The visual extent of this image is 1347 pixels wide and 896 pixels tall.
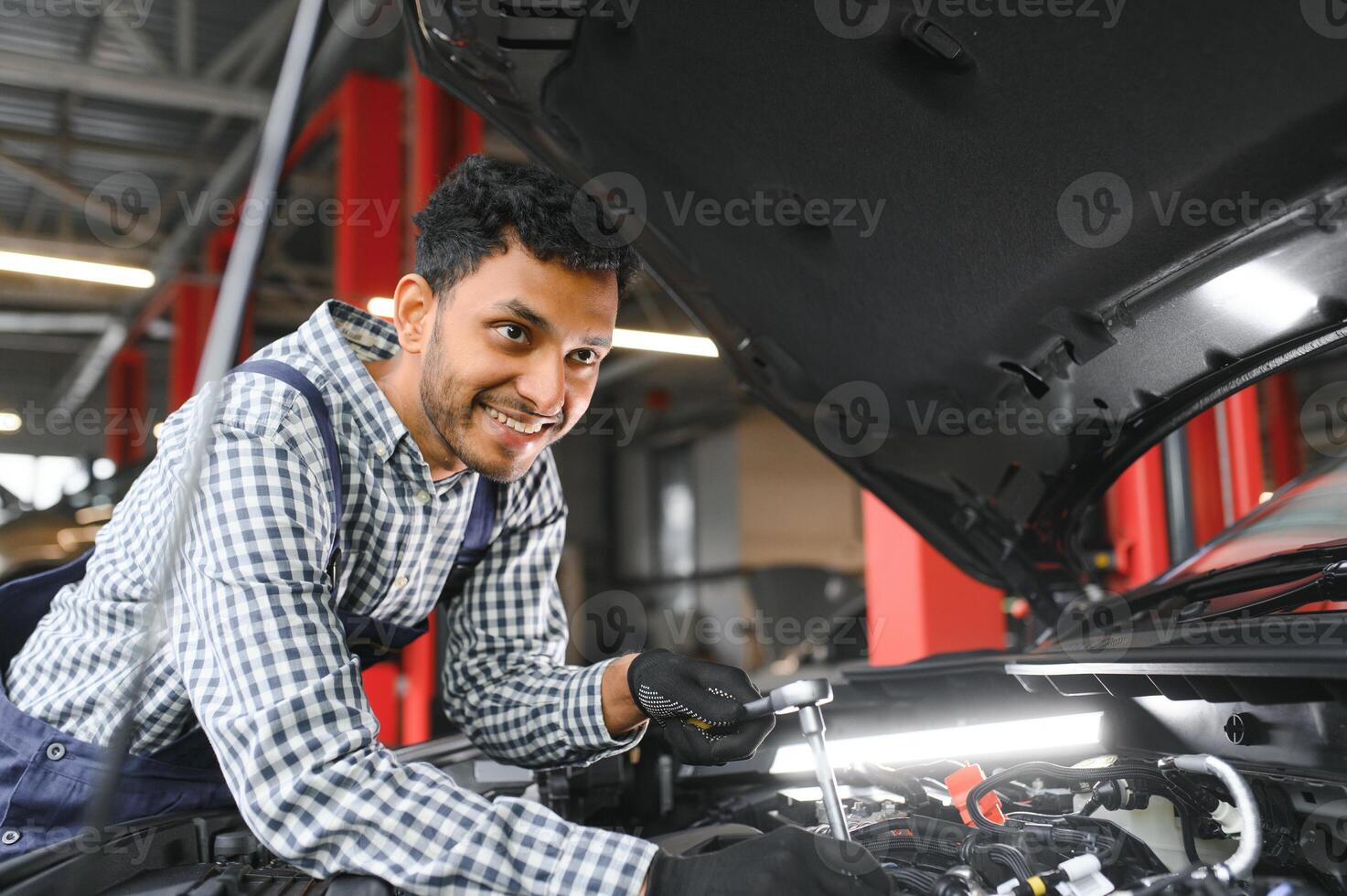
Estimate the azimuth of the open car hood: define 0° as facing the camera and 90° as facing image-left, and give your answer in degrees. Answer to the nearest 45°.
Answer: approximately 45°

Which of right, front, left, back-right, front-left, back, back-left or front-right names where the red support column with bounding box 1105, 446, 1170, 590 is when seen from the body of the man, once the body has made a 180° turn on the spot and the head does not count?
right

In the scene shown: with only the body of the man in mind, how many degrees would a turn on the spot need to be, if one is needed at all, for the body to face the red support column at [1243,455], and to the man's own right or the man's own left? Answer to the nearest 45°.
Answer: approximately 90° to the man's own left

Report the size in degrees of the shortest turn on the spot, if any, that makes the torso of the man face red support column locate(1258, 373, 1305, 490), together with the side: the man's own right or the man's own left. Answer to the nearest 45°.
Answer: approximately 90° to the man's own left

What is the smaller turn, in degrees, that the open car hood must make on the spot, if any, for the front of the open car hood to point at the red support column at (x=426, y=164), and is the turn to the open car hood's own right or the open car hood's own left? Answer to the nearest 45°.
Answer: approximately 90° to the open car hood's own right

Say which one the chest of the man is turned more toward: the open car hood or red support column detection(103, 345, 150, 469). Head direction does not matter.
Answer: the open car hood

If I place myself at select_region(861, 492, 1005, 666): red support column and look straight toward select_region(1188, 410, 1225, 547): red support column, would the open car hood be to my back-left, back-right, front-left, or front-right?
back-right

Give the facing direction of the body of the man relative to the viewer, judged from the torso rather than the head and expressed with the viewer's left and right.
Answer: facing the viewer and to the right of the viewer

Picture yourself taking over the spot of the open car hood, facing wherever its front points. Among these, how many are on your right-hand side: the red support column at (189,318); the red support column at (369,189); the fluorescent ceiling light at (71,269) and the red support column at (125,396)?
4

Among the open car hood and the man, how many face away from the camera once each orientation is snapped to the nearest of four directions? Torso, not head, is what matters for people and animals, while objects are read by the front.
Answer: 0

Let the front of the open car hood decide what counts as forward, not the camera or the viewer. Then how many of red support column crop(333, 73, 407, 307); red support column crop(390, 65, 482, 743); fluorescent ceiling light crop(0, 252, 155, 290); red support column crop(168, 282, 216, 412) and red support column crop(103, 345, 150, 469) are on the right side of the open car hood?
5

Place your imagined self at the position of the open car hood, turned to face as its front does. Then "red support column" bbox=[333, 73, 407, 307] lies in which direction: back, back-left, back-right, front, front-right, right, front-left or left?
right

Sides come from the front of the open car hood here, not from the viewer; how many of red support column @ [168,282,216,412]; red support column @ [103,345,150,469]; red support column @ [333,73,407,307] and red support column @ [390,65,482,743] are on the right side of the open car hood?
4

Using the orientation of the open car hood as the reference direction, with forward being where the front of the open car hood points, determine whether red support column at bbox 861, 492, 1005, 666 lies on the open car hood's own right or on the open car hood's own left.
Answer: on the open car hood's own right

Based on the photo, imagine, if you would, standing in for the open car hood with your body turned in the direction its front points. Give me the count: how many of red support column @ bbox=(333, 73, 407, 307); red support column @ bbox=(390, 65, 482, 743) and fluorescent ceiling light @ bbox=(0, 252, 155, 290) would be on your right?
3
